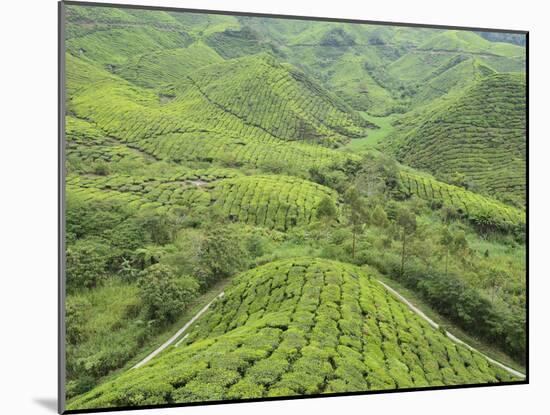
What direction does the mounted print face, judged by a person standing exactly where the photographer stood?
facing the viewer and to the right of the viewer
